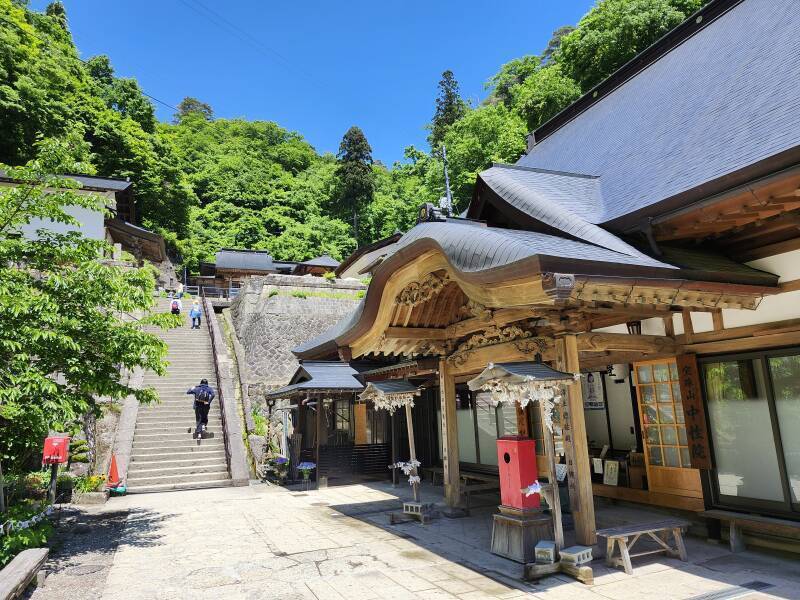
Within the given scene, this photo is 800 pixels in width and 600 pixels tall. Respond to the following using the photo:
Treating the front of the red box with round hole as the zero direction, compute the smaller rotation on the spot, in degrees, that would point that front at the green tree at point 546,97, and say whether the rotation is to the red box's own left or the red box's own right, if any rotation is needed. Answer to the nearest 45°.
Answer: approximately 135° to the red box's own right

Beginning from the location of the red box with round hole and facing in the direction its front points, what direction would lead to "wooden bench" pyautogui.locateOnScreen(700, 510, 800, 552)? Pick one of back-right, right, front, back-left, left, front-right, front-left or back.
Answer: back-left

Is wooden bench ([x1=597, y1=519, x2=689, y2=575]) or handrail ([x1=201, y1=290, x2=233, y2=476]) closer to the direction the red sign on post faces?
the wooden bench

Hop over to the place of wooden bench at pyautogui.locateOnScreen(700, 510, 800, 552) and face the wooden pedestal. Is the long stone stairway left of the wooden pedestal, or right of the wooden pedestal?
right

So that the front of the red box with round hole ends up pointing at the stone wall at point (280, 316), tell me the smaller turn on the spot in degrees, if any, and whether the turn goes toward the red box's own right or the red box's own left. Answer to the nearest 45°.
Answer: approximately 90° to the red box's own right

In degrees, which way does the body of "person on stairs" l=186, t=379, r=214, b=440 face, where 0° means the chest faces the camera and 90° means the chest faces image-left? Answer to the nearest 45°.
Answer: approximately 180°

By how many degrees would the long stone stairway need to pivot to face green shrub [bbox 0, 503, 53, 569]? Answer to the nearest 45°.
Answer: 0° — it already faces it

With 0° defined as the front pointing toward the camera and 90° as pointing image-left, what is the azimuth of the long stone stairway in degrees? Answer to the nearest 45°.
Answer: approximately 0°

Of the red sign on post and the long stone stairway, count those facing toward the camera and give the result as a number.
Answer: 2

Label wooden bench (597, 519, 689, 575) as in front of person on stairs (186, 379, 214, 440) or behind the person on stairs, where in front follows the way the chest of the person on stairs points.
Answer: behind

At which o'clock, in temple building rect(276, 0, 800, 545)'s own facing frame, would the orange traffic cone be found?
The orange traffic cone is roughly at 2 o'clock from the temple building.

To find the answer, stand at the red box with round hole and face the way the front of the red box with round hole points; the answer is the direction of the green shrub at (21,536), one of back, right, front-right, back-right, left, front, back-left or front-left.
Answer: front-right
